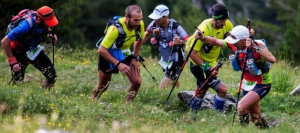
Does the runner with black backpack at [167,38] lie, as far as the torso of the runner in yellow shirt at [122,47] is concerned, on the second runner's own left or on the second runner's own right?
on the second runner's own left

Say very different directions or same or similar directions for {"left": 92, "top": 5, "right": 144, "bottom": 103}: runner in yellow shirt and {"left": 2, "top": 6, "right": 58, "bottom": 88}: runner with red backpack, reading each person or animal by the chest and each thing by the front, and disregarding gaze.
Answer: same or similar directions

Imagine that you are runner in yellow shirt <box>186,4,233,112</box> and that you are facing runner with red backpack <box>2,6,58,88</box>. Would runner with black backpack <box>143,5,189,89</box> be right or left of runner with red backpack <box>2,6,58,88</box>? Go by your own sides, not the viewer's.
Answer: right
